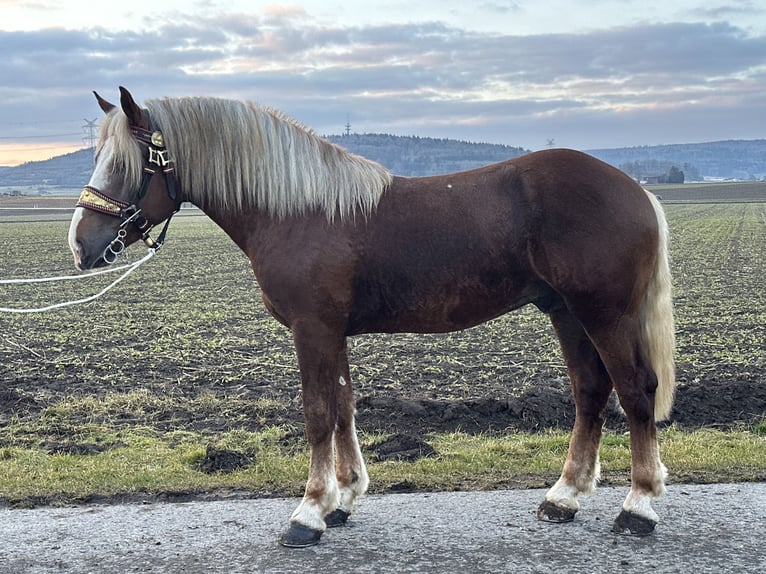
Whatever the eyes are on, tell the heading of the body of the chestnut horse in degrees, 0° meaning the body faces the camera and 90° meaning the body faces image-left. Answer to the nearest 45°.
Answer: approximately 90°
